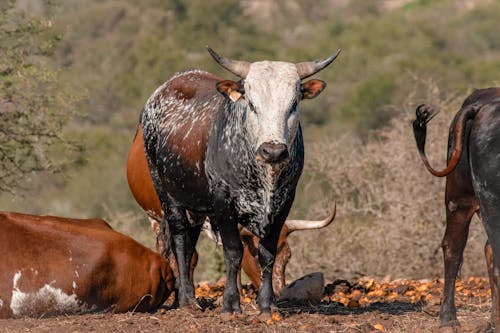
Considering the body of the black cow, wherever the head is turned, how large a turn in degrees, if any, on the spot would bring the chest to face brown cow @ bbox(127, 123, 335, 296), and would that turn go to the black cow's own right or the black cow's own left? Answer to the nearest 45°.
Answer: approximately 90° to the black cow's own left

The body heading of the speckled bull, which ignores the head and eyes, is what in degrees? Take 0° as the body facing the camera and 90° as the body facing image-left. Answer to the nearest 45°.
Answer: approximately 315°

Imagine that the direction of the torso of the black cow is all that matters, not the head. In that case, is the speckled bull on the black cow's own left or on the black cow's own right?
on the black cow's own left

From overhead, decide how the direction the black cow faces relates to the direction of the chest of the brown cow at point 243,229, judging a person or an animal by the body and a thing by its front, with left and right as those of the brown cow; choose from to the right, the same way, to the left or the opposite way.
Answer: to the left

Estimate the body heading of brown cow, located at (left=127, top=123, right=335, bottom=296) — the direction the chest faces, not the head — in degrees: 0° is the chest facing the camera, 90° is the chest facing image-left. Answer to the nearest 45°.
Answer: approximately 315°

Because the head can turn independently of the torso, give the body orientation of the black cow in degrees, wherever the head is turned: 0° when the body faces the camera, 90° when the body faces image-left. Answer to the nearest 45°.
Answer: approximately 225°
